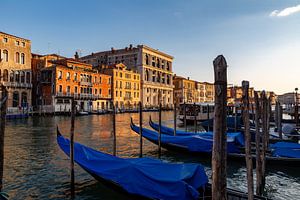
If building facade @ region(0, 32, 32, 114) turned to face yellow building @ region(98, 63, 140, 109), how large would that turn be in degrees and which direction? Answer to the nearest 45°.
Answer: approximately 90° to its left

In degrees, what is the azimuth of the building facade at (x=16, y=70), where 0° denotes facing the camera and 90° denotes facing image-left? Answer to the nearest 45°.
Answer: approximately 315°

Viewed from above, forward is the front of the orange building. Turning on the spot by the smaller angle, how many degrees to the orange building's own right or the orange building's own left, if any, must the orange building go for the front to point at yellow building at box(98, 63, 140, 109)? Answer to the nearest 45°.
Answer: approximately 90° to the orange building's own left

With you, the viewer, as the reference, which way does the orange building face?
facing the viewer and to the right of the viewer

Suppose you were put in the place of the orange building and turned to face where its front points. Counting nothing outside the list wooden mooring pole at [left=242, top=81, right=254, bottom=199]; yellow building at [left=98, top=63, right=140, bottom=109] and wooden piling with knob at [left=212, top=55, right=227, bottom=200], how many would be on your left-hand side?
1

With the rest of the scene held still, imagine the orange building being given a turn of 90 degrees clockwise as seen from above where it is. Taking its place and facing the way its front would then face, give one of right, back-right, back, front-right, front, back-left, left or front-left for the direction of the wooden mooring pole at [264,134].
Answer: front-left

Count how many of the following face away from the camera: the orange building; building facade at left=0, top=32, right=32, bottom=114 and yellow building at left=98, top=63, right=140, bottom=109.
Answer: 0

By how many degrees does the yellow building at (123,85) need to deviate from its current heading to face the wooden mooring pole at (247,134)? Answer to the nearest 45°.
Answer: approximately 45° to its right

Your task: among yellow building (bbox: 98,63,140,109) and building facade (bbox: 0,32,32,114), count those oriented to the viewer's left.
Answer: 0

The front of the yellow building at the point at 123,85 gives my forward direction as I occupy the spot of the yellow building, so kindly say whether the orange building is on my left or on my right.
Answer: on my right

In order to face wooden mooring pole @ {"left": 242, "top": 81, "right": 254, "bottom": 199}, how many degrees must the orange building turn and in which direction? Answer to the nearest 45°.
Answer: approximately 45° to its right

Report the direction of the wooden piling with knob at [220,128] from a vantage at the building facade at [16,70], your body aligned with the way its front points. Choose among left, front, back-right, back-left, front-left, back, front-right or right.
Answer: front-right

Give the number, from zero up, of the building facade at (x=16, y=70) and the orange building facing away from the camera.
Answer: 0
